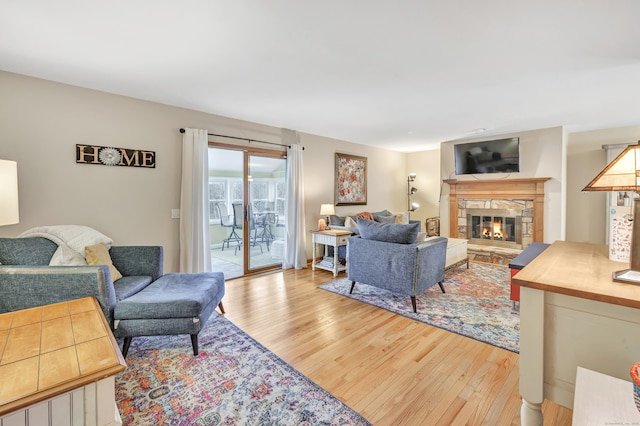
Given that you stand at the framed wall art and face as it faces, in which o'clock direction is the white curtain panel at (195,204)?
The white curtain panel is roughly at 3 o'clock from the framed wall art.

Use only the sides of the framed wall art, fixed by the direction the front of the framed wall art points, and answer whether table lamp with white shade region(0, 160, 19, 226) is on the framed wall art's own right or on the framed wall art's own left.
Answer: on the framed wall art's own right

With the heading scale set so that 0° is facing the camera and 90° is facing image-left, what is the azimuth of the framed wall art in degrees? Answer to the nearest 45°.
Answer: approximately 315°

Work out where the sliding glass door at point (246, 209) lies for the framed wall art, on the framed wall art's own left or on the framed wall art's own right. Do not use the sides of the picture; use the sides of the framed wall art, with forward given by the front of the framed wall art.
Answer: on the framed wall art's own right

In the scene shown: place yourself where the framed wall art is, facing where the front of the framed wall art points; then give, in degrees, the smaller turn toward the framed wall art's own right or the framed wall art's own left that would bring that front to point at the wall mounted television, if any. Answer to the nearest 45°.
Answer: approximately 45° to the framed wall art's own left

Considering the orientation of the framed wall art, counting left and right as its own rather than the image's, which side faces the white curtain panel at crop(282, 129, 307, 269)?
right

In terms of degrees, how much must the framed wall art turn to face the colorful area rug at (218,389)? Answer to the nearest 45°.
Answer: approximately 45° to its right

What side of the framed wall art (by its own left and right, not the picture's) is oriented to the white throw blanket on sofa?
right
